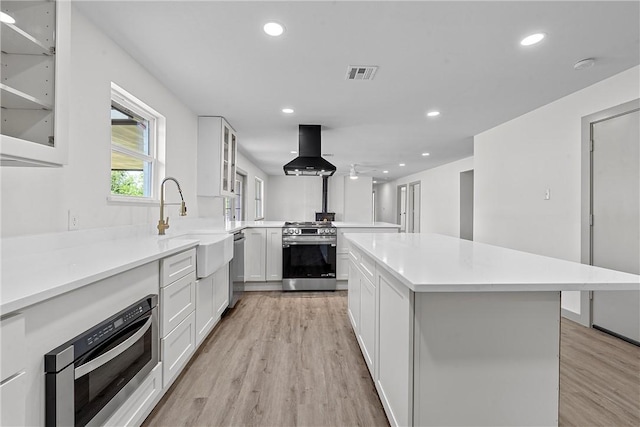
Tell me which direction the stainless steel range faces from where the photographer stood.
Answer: facing the viewer

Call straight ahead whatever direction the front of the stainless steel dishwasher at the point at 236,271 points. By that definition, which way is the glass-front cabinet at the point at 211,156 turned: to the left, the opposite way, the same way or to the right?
the same way

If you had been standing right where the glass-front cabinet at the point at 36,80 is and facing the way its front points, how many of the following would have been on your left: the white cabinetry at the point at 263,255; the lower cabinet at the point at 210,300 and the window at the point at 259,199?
3

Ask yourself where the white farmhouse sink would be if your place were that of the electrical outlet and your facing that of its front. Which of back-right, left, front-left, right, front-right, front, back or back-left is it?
front-left

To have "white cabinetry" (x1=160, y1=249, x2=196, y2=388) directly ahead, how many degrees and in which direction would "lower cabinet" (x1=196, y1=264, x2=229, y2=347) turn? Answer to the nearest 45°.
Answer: approximately 90° to its right

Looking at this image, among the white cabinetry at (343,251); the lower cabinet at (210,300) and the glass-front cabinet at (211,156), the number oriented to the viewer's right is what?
2

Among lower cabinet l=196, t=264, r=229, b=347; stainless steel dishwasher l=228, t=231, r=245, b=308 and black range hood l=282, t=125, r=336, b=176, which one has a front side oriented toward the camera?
the black range hood

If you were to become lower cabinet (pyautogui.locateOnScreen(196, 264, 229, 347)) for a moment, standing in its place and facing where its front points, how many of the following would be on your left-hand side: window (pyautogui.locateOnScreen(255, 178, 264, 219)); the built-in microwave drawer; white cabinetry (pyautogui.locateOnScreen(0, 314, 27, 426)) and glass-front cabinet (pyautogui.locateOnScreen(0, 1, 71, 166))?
1

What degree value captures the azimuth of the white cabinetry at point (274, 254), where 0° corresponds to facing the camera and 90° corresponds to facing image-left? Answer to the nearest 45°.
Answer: approximately 0°

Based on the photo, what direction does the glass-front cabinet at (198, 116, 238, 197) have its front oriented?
to the viewer's right

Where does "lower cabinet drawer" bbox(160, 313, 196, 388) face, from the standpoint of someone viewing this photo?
facing the viewer and to the right of the viewer

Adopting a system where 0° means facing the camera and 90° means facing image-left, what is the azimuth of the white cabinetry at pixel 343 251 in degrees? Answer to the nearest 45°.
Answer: approximately 0°

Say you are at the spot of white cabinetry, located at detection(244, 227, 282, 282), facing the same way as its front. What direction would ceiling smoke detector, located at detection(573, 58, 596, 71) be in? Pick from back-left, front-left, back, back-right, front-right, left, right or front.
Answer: front-left

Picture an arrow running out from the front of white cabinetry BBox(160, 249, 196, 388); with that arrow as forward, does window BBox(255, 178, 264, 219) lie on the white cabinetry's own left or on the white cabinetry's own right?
on the white cabinetry's own left

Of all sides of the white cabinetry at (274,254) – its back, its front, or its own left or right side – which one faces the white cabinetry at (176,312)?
front

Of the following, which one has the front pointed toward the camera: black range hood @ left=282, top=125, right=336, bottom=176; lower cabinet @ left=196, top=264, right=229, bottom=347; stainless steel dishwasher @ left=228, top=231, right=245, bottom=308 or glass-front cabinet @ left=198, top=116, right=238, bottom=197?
the black range hood

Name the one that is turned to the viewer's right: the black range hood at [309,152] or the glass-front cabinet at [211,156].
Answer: the glass-front cabinet

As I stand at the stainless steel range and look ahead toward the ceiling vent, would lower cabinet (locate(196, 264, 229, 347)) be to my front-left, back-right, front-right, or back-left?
front-right

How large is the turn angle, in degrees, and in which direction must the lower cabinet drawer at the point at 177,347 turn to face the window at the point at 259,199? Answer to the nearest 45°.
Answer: approximately 135° to its left

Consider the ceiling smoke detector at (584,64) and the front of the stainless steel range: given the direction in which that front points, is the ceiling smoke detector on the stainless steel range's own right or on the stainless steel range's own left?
on the stainless steel range's own left
